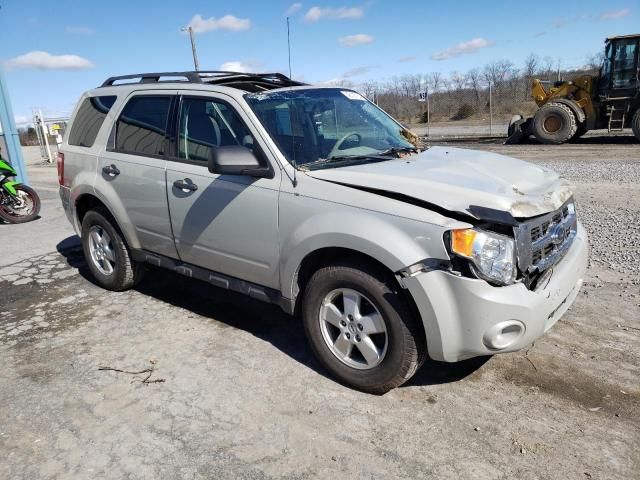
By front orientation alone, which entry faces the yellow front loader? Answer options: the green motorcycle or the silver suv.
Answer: the green motorcycle

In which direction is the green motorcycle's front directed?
to the viewer's right

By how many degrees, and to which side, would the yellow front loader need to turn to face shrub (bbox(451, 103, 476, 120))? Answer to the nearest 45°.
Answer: approximately 45° to its right

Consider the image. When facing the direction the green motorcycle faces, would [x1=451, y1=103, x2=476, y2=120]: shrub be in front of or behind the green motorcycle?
in front

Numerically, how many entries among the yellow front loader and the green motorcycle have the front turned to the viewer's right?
1

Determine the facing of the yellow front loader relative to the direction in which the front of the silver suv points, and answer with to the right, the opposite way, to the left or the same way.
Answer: the opposite way

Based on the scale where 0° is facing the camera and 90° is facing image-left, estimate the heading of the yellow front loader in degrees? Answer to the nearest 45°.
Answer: approximately 90°

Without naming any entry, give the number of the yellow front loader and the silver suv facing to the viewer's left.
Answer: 1

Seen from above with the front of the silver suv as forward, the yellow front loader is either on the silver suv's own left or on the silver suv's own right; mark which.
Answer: on the silver suv's own left

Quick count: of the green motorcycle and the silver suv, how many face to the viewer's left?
0

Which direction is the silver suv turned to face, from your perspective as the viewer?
facing the viewer and to the right of the viewer

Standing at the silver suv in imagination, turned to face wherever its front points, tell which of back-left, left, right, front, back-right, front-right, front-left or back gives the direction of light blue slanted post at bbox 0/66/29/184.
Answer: back
